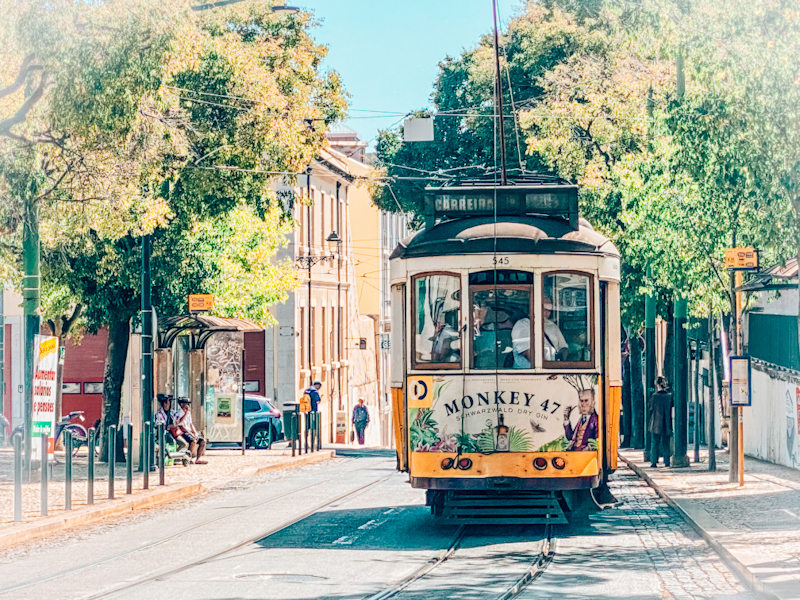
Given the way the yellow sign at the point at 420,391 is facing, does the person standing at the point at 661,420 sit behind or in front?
behind

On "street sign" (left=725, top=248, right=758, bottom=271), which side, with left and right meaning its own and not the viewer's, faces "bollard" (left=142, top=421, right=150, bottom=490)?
right

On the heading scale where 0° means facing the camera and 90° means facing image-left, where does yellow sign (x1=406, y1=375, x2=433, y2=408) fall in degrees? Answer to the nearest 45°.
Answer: approximately 0°
